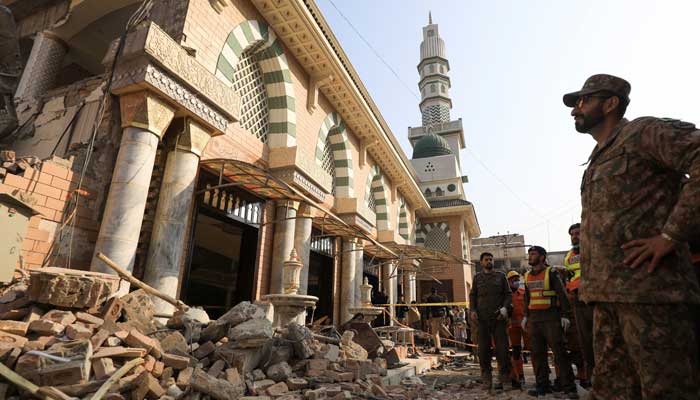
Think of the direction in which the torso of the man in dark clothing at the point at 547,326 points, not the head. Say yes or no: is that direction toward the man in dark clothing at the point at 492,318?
no

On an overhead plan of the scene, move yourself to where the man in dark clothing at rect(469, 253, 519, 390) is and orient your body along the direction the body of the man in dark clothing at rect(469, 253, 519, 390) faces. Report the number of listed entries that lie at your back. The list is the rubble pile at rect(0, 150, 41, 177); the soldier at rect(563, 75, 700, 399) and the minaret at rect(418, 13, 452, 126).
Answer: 1

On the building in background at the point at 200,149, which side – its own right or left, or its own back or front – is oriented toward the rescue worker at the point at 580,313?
front

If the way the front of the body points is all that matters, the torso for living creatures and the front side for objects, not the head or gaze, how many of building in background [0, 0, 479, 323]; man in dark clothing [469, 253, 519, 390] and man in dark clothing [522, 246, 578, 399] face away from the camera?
0

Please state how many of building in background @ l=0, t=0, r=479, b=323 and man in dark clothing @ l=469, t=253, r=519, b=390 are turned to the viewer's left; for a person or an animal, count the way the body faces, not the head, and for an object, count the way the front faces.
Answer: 0

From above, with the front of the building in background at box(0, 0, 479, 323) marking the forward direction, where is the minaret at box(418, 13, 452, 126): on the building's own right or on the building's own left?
on the building's own left

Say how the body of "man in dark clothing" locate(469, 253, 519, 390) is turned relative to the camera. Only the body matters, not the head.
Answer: toward the camera

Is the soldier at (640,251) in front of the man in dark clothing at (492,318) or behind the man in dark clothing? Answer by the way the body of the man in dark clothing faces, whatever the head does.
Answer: in front

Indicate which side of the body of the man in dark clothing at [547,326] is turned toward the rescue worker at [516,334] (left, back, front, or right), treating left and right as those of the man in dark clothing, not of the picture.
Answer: right

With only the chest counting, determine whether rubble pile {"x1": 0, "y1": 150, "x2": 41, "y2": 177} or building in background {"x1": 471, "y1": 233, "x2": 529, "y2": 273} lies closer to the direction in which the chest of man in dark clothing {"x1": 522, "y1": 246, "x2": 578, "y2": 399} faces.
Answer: the rubble pile

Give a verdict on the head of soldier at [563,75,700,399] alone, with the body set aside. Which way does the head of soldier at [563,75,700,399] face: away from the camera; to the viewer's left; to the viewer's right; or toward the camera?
to the viewer's left

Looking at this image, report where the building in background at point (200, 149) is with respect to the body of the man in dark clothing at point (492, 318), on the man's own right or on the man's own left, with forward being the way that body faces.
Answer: on the man's own right

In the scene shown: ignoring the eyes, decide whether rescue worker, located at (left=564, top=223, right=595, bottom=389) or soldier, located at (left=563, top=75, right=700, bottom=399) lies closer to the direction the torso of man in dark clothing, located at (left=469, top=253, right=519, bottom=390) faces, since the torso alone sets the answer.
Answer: the soldier

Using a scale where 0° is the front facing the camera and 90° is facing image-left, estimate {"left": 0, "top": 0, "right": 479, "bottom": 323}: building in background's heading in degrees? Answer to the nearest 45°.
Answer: approximately 315°

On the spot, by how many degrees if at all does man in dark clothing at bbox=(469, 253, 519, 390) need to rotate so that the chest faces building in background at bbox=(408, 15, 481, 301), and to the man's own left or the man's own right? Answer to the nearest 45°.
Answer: approximately 180°

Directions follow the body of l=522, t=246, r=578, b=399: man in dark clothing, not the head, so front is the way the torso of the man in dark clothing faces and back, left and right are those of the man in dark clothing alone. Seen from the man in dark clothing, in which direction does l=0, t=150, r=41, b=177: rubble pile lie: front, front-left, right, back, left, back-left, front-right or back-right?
front

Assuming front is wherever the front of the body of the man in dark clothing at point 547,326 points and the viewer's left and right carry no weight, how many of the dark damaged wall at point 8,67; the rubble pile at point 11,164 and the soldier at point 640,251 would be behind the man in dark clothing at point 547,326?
0

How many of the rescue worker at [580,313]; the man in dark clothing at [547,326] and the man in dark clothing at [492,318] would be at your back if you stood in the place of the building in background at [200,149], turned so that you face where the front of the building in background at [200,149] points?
0

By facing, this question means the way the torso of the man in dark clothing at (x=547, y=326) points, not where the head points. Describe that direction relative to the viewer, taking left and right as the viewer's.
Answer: facing the viewer and to the left of the viewer

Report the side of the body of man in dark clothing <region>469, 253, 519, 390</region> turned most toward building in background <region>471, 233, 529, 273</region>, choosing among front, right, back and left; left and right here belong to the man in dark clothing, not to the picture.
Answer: back
